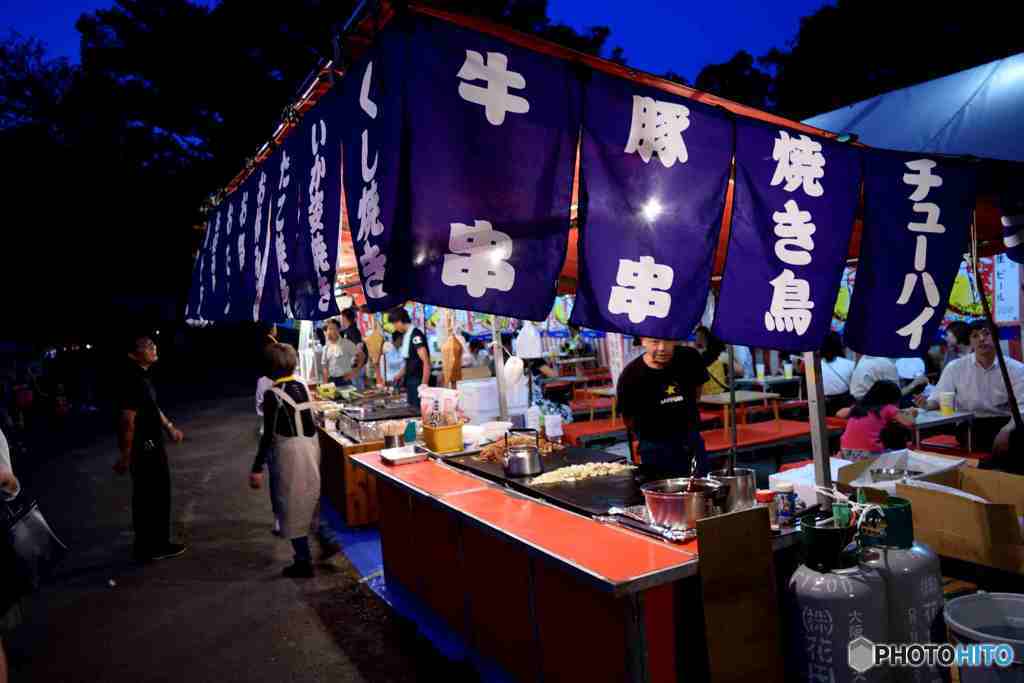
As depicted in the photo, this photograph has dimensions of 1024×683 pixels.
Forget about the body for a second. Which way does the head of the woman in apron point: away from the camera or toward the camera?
away from the camera

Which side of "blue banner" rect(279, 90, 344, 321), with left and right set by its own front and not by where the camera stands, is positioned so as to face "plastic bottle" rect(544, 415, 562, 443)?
back

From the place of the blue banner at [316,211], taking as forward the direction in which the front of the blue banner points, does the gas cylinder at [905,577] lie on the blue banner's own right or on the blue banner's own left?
on the blue banner's own left

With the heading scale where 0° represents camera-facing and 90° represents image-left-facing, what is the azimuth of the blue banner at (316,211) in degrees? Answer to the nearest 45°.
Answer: approximately 45°

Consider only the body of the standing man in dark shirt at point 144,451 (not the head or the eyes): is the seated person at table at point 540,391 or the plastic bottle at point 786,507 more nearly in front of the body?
the seated person at table

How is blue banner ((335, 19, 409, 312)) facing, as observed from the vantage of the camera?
facing the viewer and to the left of the viewer

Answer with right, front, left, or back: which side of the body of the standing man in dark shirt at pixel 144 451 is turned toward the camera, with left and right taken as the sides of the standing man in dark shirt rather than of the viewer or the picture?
right

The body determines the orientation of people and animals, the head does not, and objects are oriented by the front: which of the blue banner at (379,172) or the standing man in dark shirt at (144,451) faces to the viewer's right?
the standing man in dark shirt

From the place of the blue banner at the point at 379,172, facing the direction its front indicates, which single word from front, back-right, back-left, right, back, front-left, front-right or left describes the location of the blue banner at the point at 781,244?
back-left
